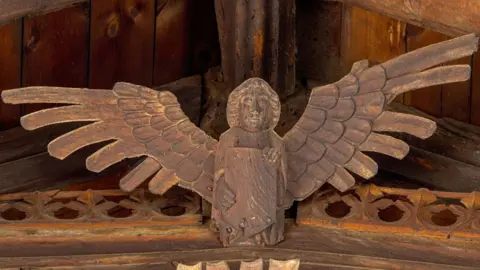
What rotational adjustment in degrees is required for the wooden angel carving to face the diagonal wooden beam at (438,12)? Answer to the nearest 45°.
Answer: approximately 90° to its left

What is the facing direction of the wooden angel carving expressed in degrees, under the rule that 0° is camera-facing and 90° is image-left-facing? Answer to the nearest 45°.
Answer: approximately 0°

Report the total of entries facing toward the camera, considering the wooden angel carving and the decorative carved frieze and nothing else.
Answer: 2

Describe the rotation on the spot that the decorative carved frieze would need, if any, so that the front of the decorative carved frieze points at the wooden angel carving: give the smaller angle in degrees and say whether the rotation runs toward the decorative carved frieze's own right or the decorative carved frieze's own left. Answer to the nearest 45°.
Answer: approximately 45° to the decorative carved frieze's own right

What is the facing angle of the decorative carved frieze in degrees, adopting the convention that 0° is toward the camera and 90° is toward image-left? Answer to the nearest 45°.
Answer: approximately 0°
